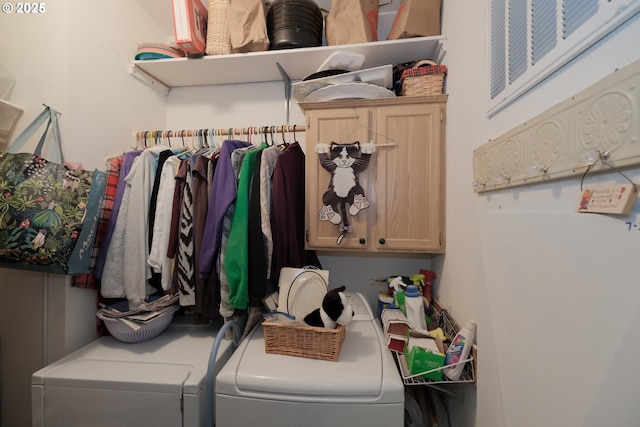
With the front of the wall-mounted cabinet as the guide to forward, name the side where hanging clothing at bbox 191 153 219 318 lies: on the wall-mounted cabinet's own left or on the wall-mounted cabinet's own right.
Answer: on the wall-mounted cabinet's own right

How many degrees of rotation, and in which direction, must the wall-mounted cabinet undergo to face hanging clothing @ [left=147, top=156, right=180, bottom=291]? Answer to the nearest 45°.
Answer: approximately 90° to its right

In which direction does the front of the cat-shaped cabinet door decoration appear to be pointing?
toward the camera

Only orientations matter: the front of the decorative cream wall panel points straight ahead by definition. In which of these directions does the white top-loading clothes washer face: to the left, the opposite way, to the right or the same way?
to the left

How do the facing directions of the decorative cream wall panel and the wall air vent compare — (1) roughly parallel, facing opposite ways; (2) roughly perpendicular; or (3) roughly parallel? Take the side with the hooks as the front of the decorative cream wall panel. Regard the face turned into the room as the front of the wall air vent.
roughly parallel

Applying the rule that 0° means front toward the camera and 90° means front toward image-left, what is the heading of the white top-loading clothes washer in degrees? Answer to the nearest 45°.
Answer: approximately 0°

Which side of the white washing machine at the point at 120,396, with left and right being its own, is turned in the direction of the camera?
front

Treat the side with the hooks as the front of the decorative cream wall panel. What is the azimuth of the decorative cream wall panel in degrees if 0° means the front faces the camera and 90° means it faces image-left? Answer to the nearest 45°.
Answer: approximately 45°

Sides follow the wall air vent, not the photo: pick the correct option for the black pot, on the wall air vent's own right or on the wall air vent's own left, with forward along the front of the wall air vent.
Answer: on the wall air vent's own right

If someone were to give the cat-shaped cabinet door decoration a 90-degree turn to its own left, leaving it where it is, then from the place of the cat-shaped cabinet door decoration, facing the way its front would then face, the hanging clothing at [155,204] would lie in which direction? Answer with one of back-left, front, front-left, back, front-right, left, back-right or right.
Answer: back
